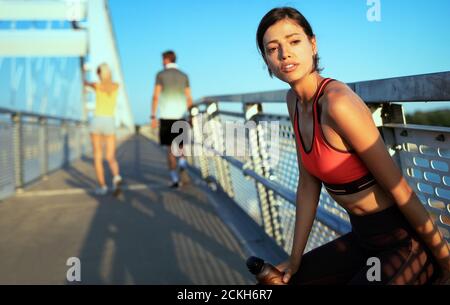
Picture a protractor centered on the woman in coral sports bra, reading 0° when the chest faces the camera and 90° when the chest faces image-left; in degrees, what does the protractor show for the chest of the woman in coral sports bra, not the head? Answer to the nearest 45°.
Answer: approximately 45°

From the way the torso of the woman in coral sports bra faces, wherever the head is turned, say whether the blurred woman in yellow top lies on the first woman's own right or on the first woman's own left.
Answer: on the first woman's own right

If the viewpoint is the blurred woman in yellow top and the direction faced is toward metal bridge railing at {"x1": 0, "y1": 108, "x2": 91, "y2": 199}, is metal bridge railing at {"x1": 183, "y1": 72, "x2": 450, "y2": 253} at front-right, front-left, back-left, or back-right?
back-left

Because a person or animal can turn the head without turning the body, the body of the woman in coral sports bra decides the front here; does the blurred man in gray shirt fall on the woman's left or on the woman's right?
on the woman's right

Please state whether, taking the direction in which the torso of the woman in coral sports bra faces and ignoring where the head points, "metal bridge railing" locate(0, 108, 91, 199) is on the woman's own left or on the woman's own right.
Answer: on the woman's own right
